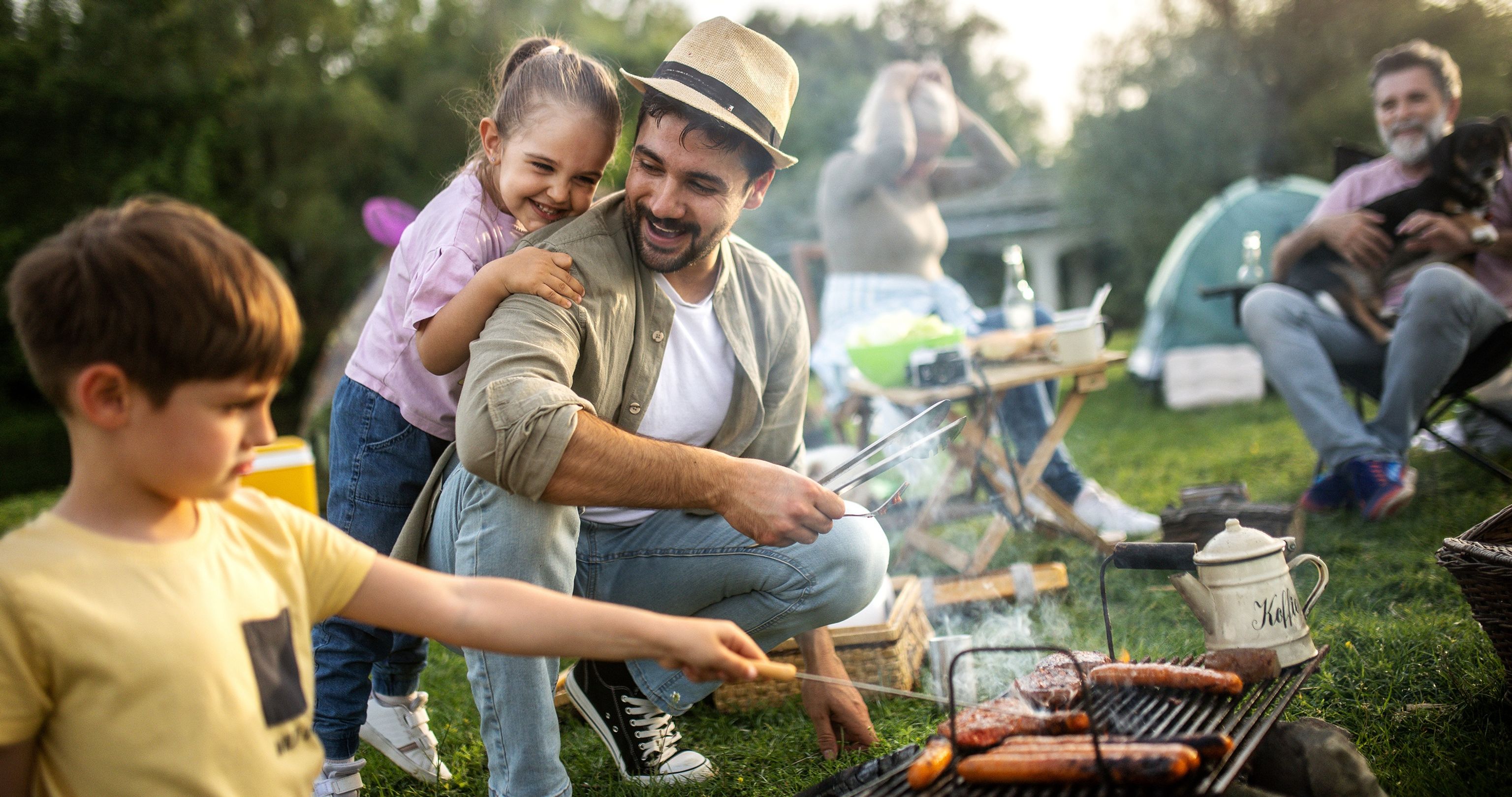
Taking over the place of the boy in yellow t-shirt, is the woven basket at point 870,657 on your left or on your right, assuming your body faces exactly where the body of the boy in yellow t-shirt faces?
on your left

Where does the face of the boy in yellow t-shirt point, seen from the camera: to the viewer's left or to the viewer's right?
to the viewer's right
